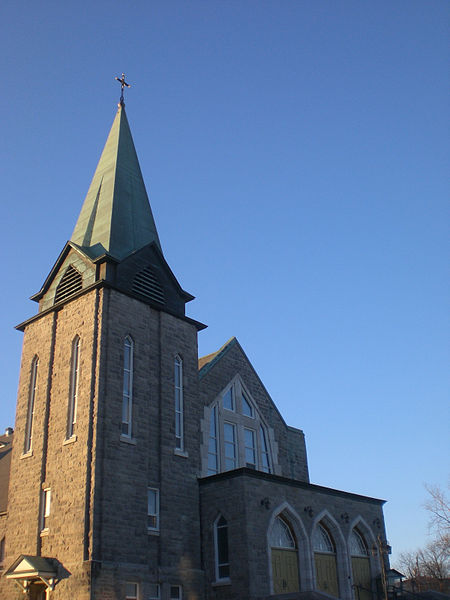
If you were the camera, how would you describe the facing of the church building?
facing the viewer and to the right of the viewer
